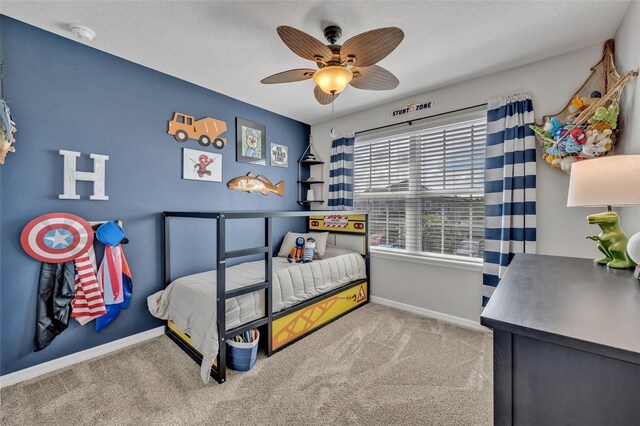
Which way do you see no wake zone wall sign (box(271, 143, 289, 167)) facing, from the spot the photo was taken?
facing the viewer and to the right of the viewer

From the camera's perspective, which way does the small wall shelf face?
toward the camera

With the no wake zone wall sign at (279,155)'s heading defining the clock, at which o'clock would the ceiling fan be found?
The ceiling fan is roughly at 1 o'clock from the no wake zone wall sign.

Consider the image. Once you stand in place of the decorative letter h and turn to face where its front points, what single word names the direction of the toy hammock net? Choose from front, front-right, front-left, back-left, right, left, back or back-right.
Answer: front

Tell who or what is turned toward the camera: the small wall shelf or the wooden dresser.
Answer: the small wall shelf

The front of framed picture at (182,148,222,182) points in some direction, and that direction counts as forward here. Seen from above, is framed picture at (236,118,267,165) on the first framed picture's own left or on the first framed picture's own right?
on the first framed picture's own left

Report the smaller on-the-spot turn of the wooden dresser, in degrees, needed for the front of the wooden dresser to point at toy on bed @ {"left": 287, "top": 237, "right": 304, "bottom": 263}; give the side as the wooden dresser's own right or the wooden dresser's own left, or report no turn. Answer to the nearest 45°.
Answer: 0° — it already faces it

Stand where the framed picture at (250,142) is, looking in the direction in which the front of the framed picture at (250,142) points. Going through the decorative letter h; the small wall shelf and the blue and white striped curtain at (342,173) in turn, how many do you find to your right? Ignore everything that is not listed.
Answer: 1

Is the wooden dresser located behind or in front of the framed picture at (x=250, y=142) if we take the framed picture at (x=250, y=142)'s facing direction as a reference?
in front

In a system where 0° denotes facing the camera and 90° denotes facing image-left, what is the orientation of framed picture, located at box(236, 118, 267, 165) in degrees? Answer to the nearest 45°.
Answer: approximately 315°

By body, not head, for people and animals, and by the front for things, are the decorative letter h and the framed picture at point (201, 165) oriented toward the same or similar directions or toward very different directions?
same or similar directions

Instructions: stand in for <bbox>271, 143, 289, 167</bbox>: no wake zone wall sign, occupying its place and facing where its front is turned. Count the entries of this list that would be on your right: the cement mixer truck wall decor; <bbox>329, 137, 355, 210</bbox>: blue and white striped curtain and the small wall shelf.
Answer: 1

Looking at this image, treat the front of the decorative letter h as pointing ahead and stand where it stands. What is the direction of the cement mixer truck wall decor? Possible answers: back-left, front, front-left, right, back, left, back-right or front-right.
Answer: front-left

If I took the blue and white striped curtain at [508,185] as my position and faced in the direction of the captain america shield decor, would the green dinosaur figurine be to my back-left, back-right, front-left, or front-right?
front-left

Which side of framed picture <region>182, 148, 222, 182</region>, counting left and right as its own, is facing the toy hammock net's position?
front

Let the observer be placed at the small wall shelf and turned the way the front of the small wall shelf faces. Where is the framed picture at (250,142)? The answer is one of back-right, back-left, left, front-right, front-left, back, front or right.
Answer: front-right

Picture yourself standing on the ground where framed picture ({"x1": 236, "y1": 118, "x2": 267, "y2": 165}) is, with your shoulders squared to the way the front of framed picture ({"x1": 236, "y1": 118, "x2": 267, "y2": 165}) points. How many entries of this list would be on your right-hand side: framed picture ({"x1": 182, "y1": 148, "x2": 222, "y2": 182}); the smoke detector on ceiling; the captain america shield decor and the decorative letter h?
4

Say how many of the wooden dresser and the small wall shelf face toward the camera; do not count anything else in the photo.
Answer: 1
